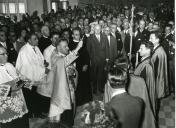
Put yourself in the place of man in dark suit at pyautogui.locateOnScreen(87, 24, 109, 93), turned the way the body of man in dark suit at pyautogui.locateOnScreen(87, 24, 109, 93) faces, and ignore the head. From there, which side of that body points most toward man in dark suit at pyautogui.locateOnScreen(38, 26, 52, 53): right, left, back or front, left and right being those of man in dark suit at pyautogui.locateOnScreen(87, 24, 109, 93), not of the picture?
right

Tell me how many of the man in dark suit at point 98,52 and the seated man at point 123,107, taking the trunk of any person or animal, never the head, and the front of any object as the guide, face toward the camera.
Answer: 1

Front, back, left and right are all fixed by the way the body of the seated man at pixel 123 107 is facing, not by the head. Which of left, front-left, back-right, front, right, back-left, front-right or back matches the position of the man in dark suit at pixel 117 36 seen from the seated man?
front-right

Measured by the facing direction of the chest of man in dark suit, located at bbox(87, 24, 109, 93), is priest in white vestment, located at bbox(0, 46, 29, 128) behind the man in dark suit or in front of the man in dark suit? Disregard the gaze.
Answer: in front

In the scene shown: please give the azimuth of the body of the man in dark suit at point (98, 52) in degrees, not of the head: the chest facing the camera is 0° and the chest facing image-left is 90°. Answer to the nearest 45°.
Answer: approximately 0°

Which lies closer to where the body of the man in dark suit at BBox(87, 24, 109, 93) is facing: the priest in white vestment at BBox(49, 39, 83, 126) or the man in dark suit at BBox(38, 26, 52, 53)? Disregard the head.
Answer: the priest in white vestment

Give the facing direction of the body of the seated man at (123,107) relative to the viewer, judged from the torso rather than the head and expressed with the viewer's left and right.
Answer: facing away from the viewer and to the left of the viewer

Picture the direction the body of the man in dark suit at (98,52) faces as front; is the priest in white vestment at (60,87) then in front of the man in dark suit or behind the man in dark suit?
in front
